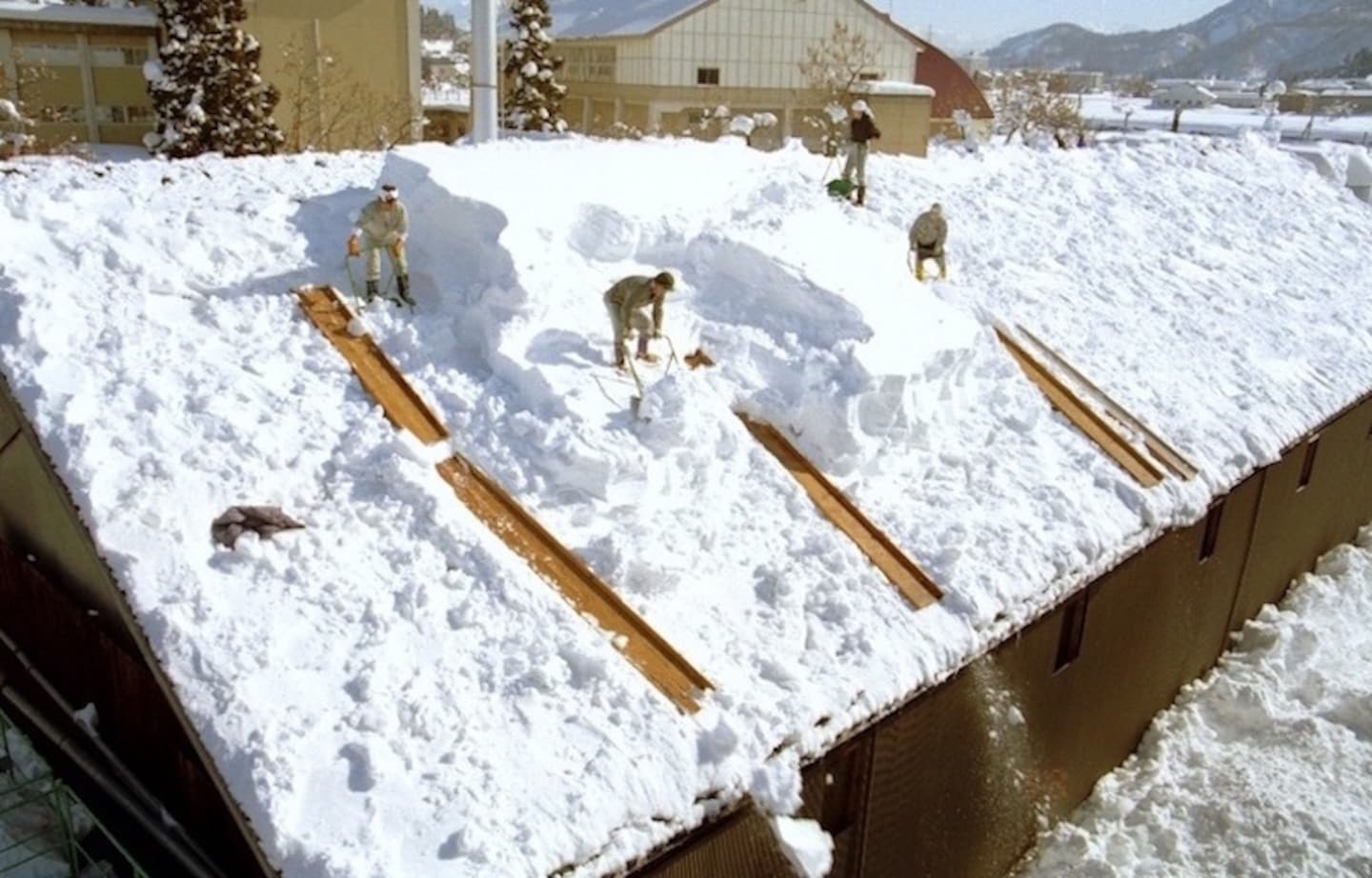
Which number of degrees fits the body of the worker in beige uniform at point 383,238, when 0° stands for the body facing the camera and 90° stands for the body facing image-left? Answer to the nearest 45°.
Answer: approximately 0°

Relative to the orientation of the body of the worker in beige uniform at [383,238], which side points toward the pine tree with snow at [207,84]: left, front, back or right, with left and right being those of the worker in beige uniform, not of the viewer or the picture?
back

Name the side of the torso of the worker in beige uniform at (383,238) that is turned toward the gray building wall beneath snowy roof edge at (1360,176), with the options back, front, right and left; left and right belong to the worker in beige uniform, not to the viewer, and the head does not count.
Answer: left

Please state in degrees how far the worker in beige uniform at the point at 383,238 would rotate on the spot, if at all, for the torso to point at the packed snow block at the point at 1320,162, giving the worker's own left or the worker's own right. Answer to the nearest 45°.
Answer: approximately 135° to the worker's own left

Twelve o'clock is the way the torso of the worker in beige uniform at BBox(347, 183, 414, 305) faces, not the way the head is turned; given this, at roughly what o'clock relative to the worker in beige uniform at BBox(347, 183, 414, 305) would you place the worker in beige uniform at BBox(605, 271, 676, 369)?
the worker in beige uniform at BBox(605, 271, 676, 369) is roughly at 10 o'clock from the worker in beige uniform at BBox(347, 183, 414, 305).

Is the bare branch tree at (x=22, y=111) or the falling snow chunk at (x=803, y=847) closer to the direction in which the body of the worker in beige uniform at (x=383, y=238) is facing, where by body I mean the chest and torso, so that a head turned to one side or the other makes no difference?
the falling snow chunk

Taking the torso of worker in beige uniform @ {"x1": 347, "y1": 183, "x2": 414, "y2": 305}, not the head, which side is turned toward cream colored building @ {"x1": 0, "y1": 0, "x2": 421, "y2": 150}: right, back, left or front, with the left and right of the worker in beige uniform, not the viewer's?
back

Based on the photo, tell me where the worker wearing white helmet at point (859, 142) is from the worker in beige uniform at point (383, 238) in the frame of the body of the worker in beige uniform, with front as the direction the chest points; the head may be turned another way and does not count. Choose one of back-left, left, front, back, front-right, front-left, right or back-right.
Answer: back-left

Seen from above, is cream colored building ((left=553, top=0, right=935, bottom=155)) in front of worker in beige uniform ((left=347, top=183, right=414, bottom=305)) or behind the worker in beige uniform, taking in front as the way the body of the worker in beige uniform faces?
behind

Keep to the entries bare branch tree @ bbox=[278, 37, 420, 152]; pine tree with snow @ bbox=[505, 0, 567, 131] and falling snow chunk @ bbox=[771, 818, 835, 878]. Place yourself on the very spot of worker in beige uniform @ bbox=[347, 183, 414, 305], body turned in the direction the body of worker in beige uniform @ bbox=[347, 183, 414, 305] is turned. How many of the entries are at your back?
2

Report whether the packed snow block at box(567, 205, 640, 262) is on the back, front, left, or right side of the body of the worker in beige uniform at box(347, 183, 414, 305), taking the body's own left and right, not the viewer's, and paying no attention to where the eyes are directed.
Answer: left

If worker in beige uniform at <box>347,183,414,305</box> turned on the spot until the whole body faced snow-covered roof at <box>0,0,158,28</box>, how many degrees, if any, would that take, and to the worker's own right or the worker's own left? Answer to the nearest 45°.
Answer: approximately 180°

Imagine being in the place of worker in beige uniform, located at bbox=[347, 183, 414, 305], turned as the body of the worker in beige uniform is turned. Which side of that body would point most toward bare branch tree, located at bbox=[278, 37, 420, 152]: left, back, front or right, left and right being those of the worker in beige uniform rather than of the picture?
back
